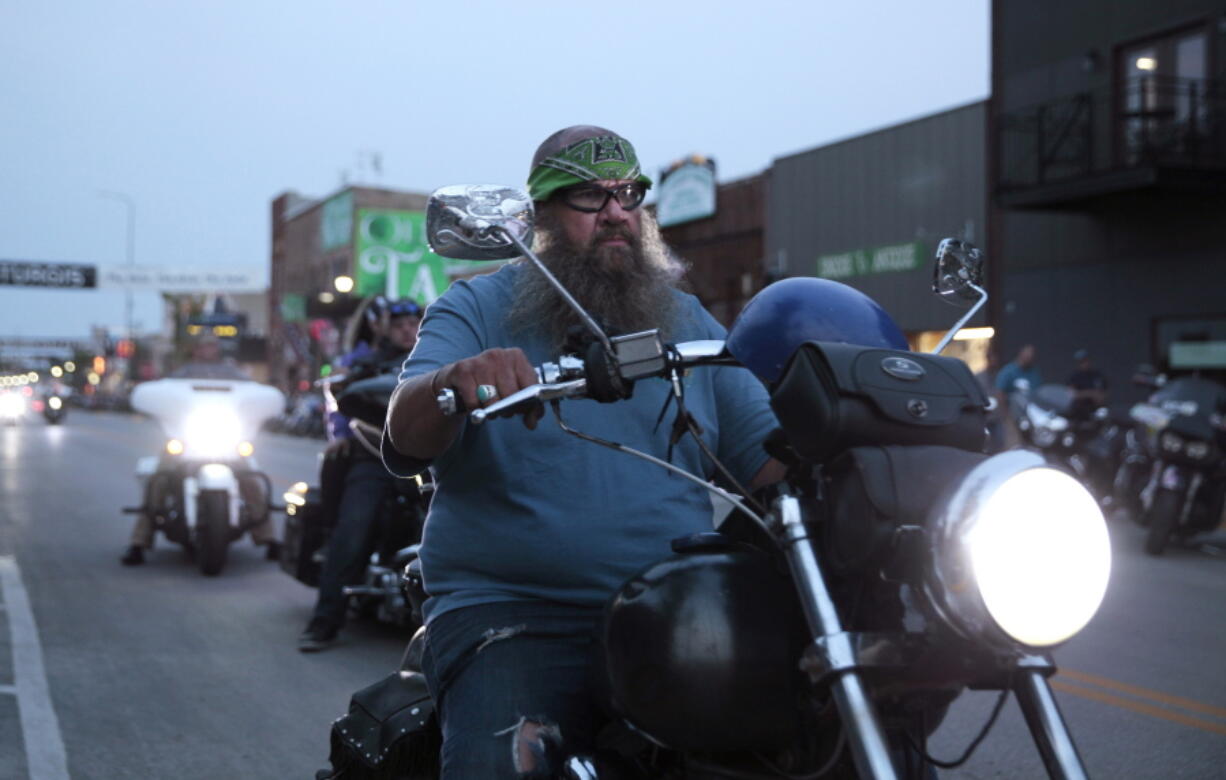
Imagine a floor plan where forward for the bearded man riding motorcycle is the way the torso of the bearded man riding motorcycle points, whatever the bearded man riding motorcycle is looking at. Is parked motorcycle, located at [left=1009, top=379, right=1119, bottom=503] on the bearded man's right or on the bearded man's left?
on the bearded man's left

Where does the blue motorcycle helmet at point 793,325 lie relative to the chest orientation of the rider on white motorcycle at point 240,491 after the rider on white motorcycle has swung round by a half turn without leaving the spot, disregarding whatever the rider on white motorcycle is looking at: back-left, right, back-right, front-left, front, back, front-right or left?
back

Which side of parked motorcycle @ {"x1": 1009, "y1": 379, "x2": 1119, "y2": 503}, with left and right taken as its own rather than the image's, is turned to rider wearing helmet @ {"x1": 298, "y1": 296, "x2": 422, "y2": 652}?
front

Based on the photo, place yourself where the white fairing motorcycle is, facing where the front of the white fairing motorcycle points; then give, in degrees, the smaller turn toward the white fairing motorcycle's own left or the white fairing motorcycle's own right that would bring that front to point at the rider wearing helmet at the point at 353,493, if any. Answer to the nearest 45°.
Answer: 0° — it already faces them

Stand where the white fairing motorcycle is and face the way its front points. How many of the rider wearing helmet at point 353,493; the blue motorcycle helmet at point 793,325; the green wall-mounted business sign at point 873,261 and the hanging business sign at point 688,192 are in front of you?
2

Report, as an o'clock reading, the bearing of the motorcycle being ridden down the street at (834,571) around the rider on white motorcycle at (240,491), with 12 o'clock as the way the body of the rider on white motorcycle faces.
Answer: The motorcycle being ridden down the street is roughly at 12 o'clock from the rider on white motorcycle.

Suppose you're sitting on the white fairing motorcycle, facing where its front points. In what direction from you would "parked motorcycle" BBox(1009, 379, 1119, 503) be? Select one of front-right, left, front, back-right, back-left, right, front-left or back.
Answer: left

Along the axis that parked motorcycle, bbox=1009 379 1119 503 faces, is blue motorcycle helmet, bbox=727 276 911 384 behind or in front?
in front

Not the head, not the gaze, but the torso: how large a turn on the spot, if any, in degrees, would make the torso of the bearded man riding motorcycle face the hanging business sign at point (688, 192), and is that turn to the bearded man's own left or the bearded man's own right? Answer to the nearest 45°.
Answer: approximately 135° to the bearded man's own left

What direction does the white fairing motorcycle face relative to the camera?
toward the camera

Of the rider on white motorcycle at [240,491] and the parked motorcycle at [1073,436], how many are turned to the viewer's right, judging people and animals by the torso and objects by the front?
0

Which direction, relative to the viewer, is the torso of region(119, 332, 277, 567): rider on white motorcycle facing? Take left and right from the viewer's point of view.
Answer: facing the viewer

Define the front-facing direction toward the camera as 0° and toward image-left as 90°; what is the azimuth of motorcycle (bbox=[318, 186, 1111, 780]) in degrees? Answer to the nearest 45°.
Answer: approximately 315°

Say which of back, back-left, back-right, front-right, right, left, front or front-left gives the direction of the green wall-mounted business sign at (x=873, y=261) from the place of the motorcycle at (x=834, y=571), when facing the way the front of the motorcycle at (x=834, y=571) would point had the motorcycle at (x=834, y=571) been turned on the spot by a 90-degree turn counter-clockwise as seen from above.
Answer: front-left

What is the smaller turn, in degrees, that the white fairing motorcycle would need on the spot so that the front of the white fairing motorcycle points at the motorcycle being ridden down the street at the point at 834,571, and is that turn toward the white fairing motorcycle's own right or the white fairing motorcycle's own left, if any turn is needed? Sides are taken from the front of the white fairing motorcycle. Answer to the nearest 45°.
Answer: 0° — it already faces it

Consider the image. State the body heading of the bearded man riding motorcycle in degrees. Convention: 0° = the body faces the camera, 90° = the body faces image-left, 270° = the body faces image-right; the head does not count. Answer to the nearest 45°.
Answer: approximately 315°
